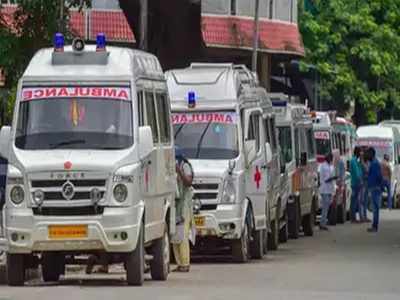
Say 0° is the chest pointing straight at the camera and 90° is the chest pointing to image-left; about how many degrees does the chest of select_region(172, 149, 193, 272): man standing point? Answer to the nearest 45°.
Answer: approximately 90°

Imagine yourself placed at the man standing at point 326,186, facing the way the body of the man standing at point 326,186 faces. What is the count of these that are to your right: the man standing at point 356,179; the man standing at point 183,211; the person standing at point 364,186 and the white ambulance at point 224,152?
2

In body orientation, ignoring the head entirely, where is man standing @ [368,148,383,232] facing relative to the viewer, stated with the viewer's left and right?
facing to the left of the viewer

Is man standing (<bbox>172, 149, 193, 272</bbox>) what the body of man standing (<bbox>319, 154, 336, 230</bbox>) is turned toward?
no

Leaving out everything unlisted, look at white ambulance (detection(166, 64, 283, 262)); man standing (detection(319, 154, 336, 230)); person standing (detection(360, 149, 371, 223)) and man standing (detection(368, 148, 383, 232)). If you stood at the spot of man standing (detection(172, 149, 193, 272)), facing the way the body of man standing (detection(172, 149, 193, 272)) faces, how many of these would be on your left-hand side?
0

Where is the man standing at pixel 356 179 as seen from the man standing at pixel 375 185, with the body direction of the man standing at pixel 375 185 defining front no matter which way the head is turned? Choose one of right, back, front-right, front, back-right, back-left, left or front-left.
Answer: right

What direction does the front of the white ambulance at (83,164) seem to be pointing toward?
toward the camera

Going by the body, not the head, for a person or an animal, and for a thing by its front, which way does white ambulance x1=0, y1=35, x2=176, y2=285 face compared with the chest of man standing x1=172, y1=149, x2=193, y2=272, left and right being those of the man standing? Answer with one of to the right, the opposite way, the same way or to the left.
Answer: to the left

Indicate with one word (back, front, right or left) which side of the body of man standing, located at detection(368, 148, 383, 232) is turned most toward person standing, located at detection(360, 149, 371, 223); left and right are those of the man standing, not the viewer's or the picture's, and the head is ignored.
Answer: right

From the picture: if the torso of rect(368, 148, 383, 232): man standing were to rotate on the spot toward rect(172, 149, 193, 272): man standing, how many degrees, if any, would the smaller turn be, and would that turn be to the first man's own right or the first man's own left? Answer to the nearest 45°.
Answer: approximately 90° to the first man's own left

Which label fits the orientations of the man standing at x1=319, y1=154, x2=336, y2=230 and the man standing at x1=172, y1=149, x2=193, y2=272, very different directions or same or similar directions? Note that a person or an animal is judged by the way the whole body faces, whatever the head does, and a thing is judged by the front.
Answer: very different directions
